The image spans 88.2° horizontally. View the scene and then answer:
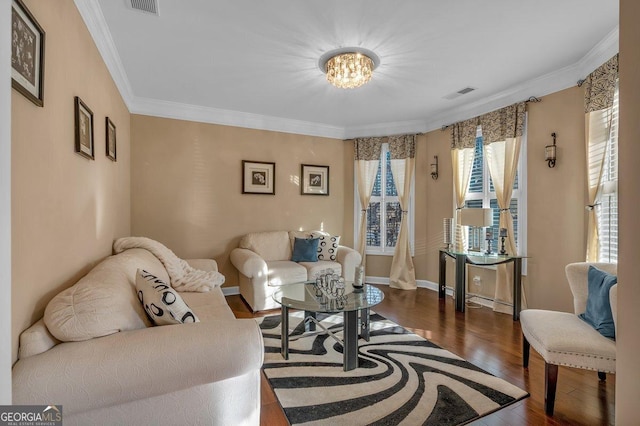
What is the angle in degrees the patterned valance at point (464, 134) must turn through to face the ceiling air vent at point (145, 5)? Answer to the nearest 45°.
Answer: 0° — it already faces it

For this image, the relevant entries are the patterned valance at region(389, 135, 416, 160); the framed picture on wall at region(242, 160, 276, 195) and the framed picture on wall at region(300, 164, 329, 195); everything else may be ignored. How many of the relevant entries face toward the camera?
3

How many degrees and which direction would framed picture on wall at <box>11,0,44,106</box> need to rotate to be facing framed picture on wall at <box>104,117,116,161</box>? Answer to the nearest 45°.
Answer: approximately 135° to its left

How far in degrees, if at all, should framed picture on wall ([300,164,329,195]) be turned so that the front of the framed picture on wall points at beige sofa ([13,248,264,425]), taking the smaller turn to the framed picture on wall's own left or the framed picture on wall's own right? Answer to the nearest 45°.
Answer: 0° — it already faces it

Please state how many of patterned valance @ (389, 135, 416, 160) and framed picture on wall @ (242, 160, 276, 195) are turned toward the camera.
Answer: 2

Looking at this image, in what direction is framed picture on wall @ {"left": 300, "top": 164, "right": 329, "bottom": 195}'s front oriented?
toward the camera

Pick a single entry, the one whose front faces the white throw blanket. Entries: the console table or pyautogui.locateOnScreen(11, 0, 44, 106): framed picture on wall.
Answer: the console table

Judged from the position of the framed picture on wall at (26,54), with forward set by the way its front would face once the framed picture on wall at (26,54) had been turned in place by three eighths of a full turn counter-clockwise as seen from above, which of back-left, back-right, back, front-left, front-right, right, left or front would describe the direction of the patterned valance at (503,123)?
right

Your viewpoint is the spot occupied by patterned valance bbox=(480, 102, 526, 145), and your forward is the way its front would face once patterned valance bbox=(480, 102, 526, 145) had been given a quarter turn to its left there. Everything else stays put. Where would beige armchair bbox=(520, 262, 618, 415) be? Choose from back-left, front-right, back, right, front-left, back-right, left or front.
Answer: front-right

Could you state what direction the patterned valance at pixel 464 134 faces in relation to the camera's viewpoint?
facing the viewer and to the left of the viewer

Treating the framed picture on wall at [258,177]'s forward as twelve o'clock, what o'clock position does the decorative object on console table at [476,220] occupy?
The decorative object on console table is roughly at 10 o'clock from the framed picture on wall.

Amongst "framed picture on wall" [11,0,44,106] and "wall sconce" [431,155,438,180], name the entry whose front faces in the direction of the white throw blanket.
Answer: the wall sconce

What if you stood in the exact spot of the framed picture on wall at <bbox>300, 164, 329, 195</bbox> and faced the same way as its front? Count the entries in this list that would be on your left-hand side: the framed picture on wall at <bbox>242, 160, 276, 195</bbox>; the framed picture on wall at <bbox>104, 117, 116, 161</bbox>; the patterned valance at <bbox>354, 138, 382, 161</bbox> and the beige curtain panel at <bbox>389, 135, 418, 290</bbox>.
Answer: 2

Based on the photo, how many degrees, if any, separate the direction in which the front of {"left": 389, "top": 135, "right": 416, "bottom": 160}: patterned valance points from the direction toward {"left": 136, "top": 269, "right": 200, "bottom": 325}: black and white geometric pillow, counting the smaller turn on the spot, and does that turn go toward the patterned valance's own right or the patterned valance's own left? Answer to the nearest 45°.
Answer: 0° — it already faces it

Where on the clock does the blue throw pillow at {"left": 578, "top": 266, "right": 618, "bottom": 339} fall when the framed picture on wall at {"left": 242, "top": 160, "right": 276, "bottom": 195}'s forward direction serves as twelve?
The blue throw pillow is roughly at 11 o'clock from the framed picture on wall.

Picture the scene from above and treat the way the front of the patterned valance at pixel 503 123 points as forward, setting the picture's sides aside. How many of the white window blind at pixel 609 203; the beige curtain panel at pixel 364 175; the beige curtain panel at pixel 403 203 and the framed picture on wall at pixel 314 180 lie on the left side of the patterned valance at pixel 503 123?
1

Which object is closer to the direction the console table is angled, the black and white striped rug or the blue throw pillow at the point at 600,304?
the black and white striped rug

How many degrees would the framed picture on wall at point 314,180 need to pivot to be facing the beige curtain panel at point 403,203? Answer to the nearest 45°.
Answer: approximately 90° to its left

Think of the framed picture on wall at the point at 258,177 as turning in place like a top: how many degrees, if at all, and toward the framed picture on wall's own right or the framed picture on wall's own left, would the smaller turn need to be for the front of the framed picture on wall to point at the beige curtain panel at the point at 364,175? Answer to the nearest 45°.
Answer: approximately 90° to the framed picture on wall's own left

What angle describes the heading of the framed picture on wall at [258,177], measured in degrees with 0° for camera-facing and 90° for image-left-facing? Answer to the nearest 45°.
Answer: approximately 0°

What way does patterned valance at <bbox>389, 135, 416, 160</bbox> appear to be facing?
toward the camera

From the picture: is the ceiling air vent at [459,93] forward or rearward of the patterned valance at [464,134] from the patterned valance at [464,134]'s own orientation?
forward
